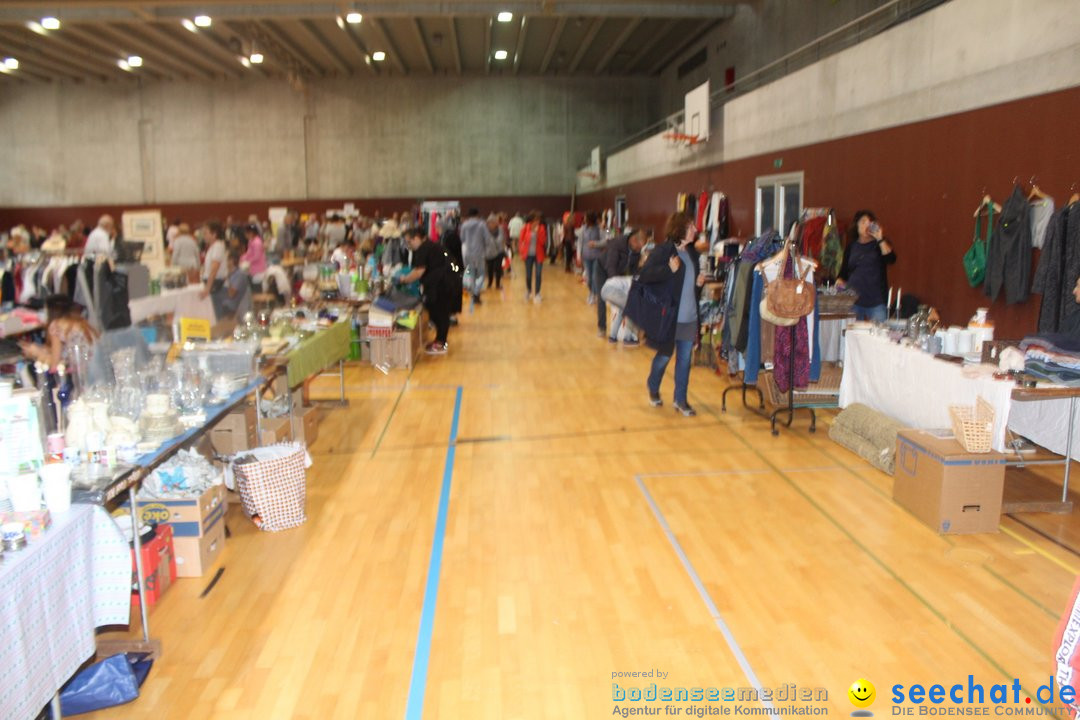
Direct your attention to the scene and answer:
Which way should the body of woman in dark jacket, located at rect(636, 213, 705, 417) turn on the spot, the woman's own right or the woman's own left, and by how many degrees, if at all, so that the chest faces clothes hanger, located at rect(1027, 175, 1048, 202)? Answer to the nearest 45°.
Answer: approximately 45° to the woman's own left

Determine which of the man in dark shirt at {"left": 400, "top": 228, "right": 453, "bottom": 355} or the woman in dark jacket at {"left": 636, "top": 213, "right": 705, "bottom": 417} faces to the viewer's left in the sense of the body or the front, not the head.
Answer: the man in dark shirt

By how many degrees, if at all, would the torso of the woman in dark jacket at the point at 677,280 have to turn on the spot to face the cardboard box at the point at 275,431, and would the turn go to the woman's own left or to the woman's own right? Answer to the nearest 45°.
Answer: approximately 90° to the woman's own right

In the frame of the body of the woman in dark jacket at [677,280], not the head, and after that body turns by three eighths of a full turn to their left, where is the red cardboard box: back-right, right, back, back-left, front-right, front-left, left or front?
back-left

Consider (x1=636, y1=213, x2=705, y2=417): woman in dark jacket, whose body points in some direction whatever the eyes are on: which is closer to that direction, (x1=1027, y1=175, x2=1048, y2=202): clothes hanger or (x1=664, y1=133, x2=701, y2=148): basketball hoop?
the clothes hanger

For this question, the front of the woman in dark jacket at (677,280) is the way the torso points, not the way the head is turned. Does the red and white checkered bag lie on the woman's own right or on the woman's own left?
on the woman's own right

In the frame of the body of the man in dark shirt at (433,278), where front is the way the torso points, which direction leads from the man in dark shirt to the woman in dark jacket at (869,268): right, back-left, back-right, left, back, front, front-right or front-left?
back-left

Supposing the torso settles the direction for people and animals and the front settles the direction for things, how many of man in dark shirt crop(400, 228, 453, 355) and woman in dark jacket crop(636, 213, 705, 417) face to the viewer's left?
1

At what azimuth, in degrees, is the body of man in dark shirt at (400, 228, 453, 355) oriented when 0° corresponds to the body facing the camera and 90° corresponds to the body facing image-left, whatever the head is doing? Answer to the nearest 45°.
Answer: approximately 90°

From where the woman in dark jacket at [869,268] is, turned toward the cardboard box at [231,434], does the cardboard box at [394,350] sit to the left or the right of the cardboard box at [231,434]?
right
